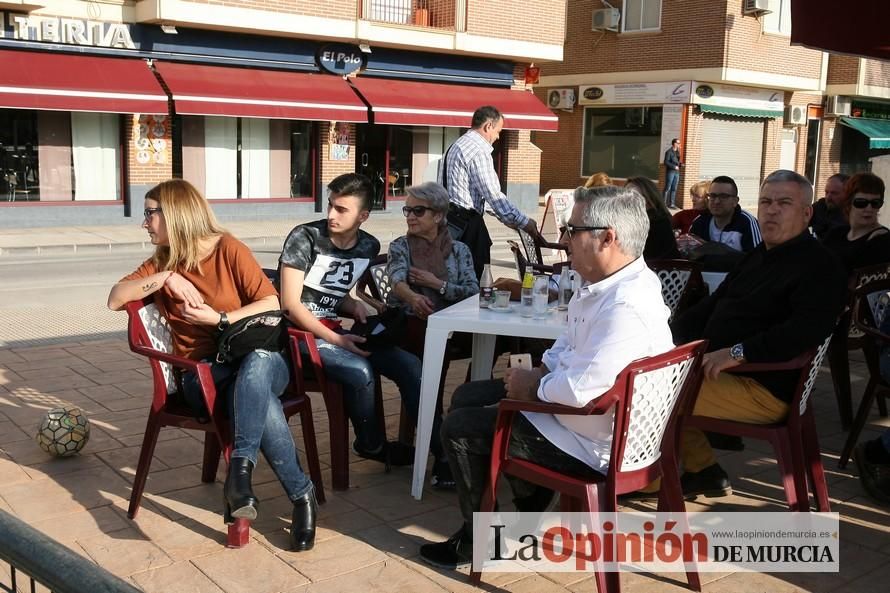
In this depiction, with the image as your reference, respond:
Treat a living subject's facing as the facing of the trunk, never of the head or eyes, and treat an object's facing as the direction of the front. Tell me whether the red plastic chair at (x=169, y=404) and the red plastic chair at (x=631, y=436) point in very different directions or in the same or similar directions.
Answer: very different directions

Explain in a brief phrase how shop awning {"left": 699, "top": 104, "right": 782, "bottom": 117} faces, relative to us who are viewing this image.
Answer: facing the viewer and to the right of the viewer

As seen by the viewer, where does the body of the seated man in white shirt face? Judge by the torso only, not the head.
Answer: to the viewer's left

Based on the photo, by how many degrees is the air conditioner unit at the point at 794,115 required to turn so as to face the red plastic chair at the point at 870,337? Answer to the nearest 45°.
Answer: approximately 45° to its right

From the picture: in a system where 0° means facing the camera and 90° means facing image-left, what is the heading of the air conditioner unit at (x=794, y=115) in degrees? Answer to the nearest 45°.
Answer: approximately 315°

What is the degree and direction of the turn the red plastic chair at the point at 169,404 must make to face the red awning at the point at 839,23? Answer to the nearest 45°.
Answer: approximately 45° to its left

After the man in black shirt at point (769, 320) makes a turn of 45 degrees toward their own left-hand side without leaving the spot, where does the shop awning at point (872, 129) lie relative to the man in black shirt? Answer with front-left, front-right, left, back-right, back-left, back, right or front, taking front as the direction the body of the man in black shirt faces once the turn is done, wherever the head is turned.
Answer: back

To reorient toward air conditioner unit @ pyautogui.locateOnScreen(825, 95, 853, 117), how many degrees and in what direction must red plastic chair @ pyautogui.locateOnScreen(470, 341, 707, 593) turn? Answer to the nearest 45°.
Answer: approximately 45° to its right

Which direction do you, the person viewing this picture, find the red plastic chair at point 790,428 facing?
facing to the left of the viewer

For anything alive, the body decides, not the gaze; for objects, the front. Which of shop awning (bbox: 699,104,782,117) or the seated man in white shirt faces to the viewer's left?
the seated man in white shirt

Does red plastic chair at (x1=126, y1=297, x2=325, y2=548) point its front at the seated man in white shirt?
yes

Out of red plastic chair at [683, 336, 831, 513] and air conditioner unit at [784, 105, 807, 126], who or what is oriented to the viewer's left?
the red plastic chair

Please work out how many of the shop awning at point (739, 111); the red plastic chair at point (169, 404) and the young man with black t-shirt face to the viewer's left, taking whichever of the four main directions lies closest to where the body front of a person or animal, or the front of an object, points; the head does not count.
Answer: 0

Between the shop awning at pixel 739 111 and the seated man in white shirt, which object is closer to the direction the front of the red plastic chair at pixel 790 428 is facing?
the seated man in white shirt

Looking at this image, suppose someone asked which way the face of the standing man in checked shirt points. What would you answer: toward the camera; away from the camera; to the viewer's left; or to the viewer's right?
to the viewer's right

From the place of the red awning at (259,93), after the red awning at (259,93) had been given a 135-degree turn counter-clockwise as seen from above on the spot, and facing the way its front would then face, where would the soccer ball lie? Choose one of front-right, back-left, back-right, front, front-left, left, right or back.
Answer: back

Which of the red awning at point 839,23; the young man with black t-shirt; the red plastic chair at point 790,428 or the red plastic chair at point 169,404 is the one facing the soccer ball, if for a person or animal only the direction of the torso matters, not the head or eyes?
the red plastic chair at point 790,428

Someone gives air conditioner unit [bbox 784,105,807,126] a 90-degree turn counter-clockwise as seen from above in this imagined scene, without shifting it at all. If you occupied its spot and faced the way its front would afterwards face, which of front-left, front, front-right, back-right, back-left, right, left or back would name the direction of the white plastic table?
back-right

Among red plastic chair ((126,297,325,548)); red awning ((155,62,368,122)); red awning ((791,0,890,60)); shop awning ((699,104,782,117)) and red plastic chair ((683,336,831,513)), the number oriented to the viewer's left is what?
1
